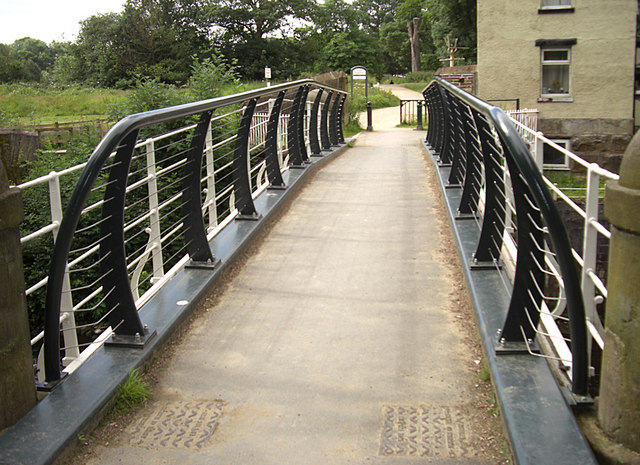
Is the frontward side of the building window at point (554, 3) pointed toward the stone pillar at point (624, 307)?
yes

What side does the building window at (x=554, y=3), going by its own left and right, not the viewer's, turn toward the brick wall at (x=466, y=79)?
right

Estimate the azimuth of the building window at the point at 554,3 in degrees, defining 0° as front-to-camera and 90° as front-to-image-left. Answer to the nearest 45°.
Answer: approximately 0°

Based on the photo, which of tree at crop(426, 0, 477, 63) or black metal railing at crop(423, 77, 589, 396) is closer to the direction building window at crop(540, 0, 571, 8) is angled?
the black metal railing

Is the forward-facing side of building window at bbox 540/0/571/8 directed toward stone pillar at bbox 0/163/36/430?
yes
